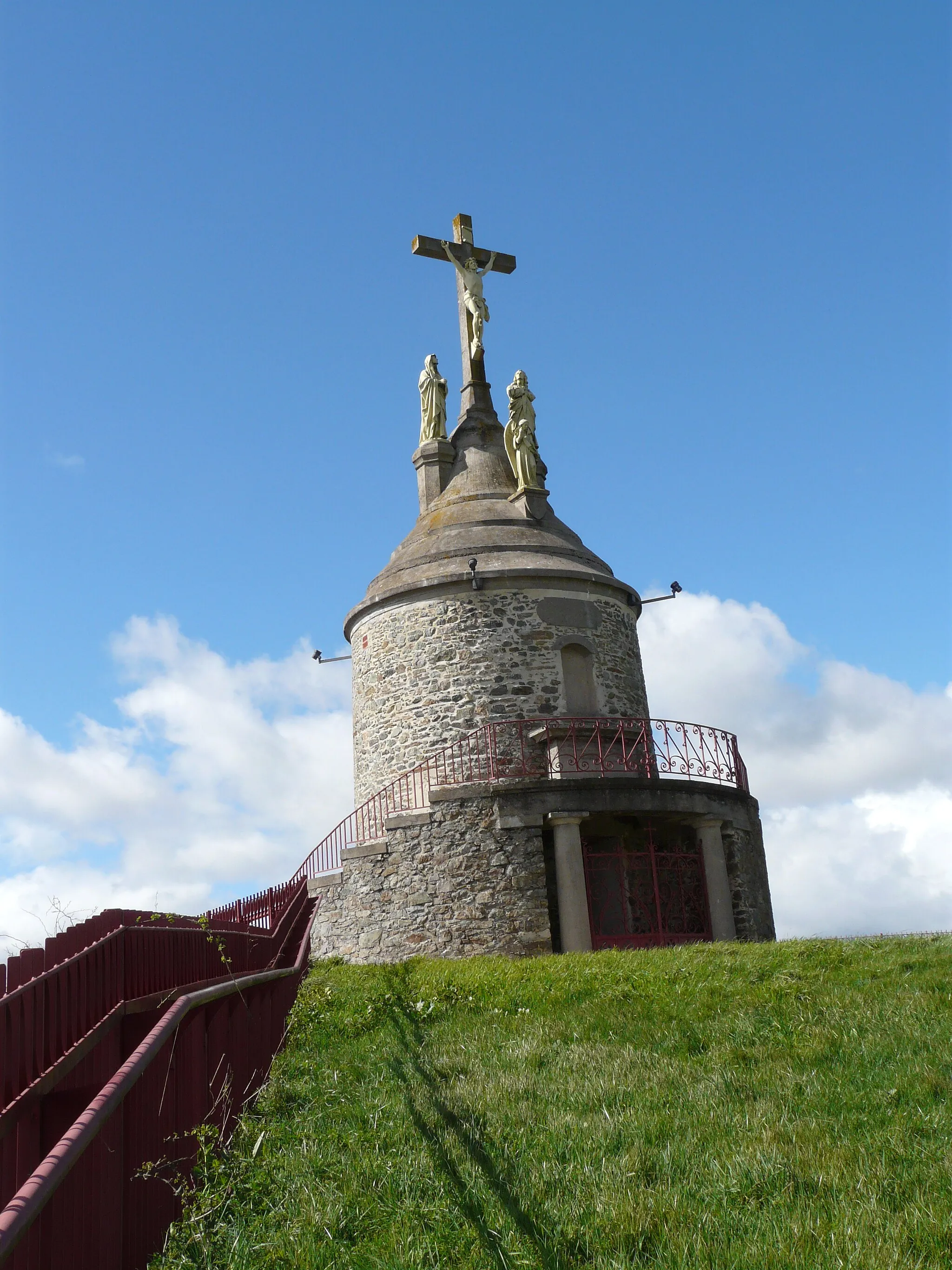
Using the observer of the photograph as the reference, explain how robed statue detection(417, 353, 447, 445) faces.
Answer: facing the viewer and to the right of the viewer

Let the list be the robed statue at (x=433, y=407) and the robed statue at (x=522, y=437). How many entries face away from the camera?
0

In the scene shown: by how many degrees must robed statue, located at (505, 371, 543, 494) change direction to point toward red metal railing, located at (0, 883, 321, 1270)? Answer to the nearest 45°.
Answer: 0° — it already faces it

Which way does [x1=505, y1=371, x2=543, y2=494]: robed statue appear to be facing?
toward the camera
